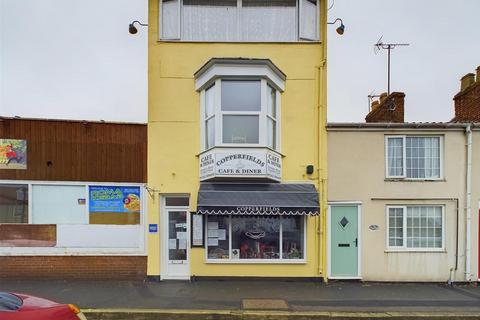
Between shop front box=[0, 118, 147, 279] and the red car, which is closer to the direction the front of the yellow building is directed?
the red car

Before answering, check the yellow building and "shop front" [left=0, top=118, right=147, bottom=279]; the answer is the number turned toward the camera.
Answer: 2

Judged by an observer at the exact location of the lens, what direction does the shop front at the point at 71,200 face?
facing the viewer

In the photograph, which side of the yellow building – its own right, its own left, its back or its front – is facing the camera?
front

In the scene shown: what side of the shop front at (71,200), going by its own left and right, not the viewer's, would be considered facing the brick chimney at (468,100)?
left

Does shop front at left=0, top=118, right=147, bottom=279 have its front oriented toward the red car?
yes

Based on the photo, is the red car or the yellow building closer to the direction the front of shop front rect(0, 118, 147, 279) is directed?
the red car

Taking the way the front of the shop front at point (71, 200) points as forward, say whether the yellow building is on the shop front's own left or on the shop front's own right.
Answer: on the shop front's own left

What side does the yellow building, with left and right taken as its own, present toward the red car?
front
